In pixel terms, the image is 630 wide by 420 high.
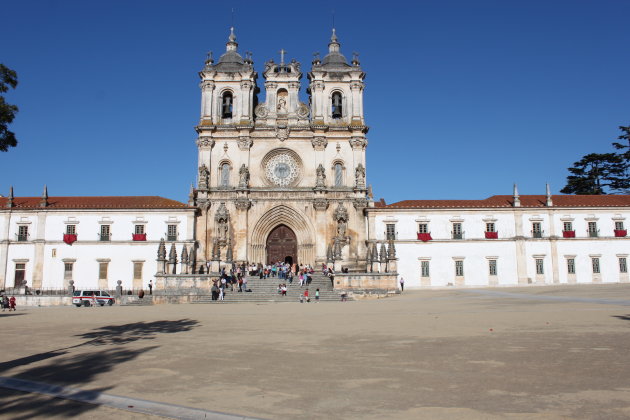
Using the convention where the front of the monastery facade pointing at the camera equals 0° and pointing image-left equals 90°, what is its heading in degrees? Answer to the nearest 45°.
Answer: approximately 0°

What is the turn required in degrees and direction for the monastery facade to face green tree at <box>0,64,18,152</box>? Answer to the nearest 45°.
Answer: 0° — it already faces it

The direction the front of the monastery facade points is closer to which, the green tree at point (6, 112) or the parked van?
the green tree

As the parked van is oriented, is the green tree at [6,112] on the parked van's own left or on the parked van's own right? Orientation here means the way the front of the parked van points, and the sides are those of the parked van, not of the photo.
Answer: on the parked van's own right

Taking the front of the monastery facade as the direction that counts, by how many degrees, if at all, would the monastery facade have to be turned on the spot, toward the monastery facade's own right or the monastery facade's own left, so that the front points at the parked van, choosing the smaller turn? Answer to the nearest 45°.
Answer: approximately 45° to the monastery facade's own right

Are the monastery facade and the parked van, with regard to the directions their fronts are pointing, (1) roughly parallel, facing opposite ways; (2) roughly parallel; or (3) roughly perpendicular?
roughly perpendicular
